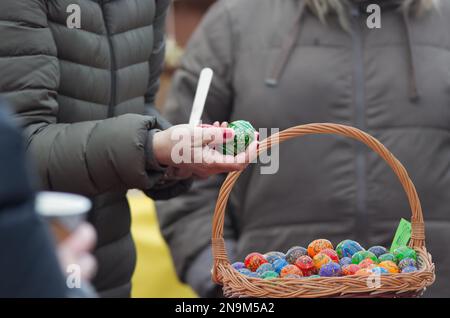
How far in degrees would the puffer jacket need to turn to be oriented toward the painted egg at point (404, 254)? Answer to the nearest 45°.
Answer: approximately 45° to its left

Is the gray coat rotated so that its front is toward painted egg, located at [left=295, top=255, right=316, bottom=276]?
yes

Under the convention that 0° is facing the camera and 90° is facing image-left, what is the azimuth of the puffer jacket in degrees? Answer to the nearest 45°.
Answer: approximately 315°
